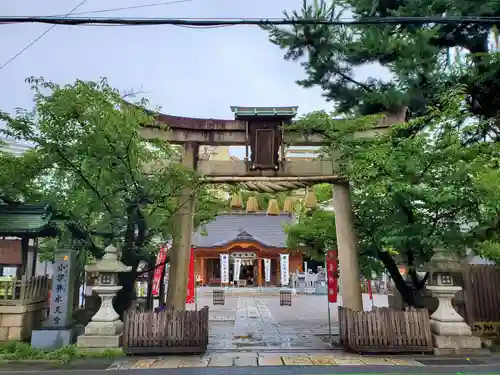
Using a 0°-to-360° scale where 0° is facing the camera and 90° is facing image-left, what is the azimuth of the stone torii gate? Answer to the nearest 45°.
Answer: approximately 0°

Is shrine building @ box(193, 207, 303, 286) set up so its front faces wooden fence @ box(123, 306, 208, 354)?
yes

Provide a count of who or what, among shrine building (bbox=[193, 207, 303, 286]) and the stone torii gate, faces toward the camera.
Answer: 2

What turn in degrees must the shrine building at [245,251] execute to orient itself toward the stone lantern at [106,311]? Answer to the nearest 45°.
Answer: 0° — it already faces it

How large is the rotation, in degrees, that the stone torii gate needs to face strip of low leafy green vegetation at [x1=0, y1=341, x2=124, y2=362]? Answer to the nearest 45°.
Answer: approximately 45° to its right

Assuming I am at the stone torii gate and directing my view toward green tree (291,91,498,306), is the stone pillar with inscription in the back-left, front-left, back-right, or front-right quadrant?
back-right

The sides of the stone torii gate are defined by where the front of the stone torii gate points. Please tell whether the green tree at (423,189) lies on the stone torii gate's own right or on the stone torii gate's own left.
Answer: on the stone torii gate's own left
